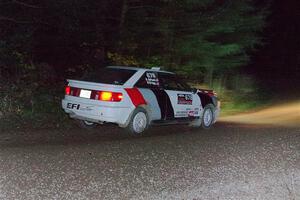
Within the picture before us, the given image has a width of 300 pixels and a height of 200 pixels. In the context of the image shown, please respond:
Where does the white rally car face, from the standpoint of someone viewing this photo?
facing away from the viewer and to the right of the viewer
